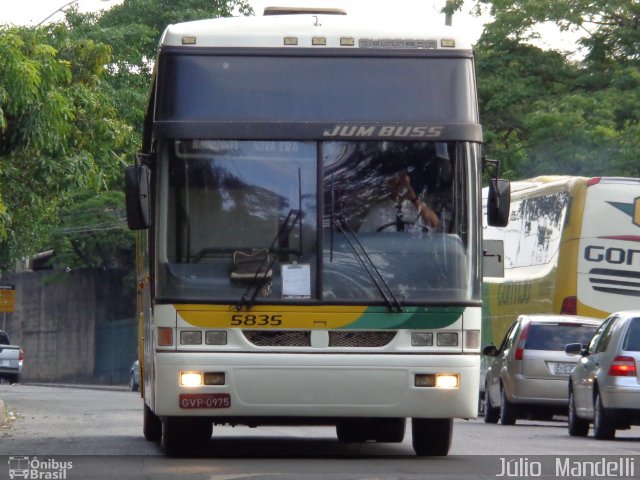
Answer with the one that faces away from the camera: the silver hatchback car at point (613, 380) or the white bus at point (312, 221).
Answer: the silver hatchback car

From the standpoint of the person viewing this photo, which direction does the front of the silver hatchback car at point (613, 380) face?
facing away from the viewer

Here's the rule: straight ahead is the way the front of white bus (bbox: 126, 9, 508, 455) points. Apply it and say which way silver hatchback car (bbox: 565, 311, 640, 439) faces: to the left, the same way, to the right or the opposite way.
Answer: the opposite way

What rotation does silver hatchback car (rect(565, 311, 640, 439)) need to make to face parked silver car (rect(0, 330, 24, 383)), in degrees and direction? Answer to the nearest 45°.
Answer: approximately 45° to its left

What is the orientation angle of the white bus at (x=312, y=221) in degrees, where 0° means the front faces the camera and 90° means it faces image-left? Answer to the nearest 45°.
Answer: approximately 0°

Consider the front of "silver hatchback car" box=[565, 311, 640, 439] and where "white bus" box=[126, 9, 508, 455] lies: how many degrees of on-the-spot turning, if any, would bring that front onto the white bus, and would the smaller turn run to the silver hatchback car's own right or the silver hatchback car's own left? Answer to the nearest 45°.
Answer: approximately 135° to the silver hatchback car's own left
